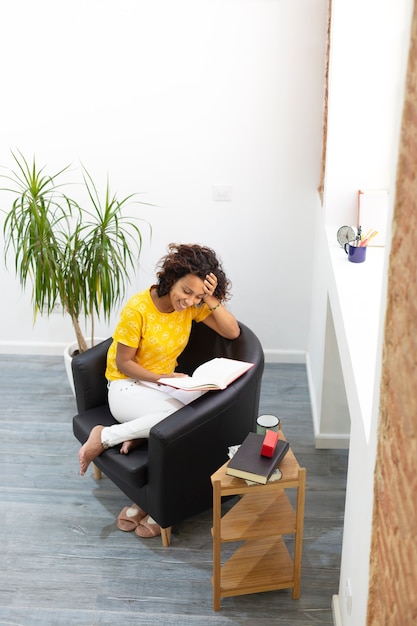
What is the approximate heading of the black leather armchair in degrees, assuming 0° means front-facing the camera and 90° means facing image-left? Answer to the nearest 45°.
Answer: approximately 45°

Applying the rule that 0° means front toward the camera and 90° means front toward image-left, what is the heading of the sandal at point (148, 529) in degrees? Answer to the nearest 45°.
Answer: approximately 45°
